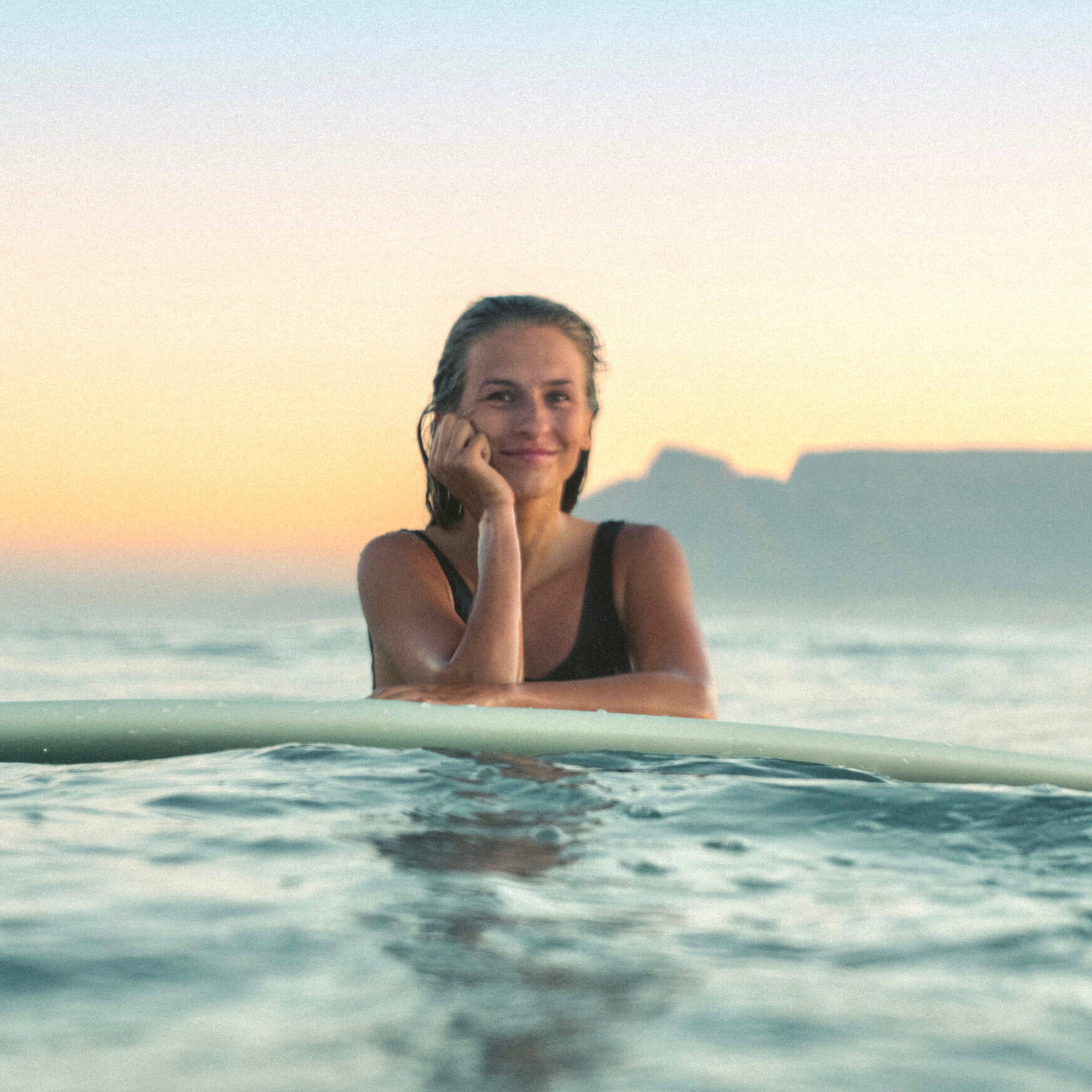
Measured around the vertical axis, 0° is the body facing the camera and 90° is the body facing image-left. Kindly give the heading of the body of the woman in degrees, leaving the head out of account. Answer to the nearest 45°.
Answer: approximately 0°

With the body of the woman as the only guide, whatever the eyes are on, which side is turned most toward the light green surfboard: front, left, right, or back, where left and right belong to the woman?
front
